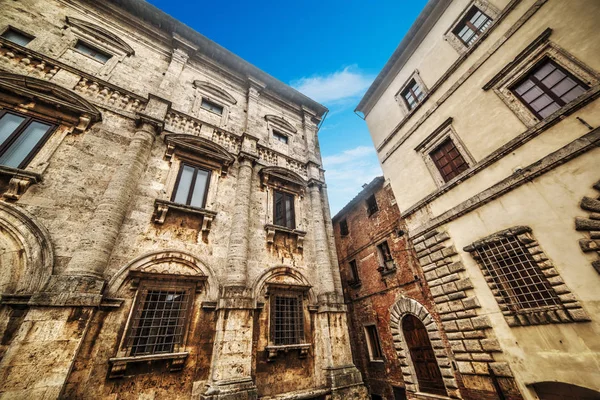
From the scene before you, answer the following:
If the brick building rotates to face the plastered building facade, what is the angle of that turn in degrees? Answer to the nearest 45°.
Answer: approximately 90° to its left

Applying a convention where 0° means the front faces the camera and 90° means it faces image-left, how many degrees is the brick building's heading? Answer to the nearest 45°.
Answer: approximately 45°

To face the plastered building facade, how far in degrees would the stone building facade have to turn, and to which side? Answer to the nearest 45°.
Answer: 0° — it already faces it

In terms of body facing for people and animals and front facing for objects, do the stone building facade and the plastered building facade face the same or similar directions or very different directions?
very different directions

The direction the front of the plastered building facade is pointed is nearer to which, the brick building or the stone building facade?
the stone building facade

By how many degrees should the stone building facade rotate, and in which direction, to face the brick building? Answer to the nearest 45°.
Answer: approximately 45° to its left

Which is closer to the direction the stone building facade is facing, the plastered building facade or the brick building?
the plastered building facade
